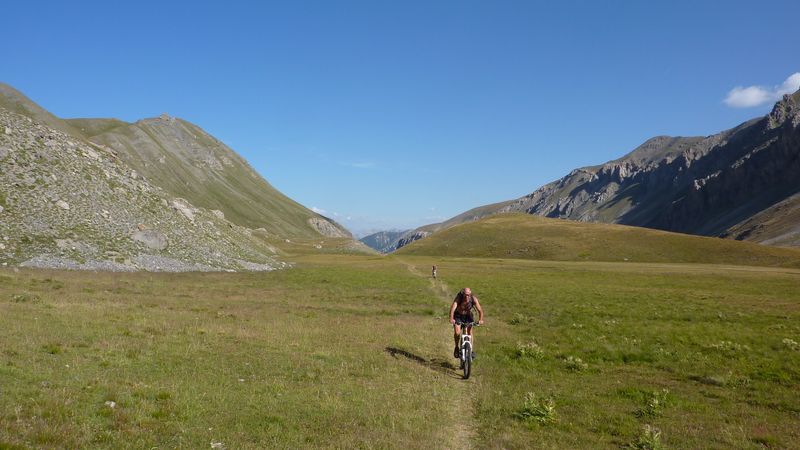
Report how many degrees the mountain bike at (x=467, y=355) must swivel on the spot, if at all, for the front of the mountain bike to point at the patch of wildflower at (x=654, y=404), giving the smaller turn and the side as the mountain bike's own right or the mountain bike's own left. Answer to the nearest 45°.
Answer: approximately 45° to the mountain bike's own left

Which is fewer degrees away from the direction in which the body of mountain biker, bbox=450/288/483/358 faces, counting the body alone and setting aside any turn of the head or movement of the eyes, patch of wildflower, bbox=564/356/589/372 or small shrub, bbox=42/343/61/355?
the small shrub

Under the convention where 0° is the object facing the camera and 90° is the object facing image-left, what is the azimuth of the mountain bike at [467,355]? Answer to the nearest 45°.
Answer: approximately 0°

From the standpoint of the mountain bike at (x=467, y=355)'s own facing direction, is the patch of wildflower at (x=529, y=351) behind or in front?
behind

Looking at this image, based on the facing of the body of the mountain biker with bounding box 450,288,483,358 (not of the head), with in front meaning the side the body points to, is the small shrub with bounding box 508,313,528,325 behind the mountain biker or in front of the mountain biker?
behind

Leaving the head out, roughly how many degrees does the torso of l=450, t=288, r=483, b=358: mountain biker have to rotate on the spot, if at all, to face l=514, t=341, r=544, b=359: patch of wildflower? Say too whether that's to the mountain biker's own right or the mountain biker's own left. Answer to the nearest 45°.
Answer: approximately 135° to the mountain biker's own left

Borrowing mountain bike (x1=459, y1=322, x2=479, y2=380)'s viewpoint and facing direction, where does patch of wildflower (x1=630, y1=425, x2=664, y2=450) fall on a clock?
The patch of wildflower is roughly at 11 o'clock from the mountain bike.

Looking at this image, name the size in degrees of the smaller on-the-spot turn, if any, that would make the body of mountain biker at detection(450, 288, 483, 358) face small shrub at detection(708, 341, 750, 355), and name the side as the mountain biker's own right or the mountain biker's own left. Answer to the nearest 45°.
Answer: approximately 135° to the mountain biker's own left

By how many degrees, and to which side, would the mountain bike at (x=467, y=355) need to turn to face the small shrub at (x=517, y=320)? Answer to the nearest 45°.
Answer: approximately 180°
